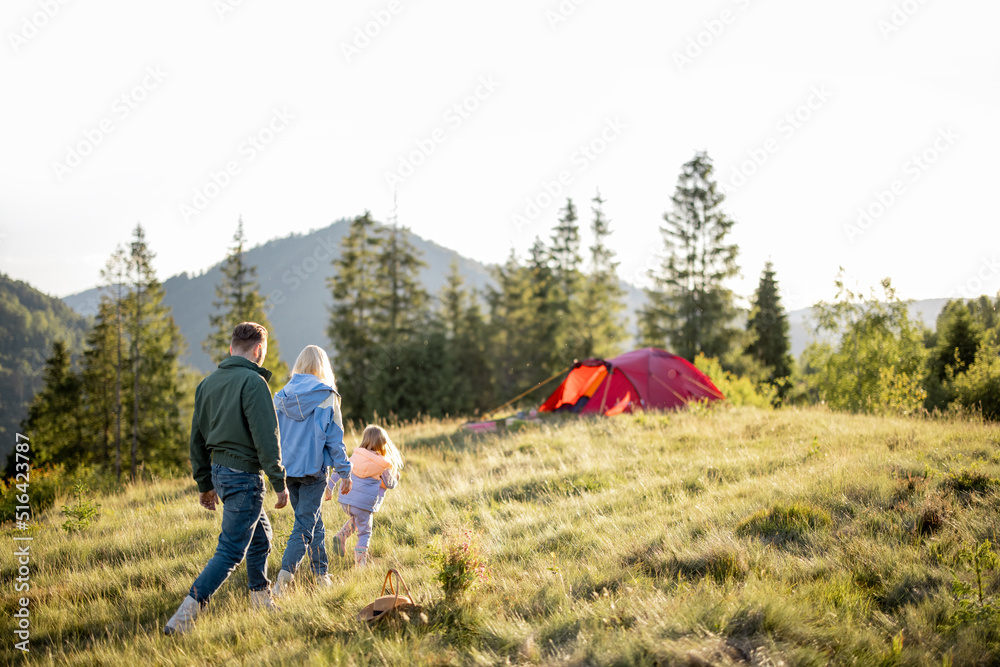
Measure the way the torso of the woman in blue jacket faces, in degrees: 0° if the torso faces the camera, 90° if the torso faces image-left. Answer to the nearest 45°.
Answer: approximately 225°

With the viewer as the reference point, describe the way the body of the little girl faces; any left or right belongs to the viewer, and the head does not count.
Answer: facing away from the viewer and to the right of the viewer

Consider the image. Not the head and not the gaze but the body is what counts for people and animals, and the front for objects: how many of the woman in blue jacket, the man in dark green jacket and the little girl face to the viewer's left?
0

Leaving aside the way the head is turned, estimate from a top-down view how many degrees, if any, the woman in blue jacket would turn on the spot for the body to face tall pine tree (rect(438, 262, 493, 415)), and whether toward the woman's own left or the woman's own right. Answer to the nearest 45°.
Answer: approximately 45° to the woman's own left

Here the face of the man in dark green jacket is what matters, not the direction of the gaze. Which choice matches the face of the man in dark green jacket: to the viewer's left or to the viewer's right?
to the viewer's right

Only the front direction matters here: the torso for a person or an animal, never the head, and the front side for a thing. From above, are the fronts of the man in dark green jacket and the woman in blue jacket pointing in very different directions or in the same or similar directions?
same or similar directions

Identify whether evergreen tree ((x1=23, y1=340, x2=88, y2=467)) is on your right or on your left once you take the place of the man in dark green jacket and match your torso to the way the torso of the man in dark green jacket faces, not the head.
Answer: on your left

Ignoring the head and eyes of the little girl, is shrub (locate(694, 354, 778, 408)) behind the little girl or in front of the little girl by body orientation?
in front

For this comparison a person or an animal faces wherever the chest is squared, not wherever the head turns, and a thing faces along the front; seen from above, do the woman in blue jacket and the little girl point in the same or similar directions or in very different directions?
same or similar directions

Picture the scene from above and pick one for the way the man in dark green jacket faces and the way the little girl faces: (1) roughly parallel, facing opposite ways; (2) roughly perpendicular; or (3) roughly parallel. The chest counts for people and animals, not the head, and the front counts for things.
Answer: roughly parallel

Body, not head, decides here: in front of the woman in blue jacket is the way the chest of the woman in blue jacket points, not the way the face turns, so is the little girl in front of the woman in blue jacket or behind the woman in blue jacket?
in front
